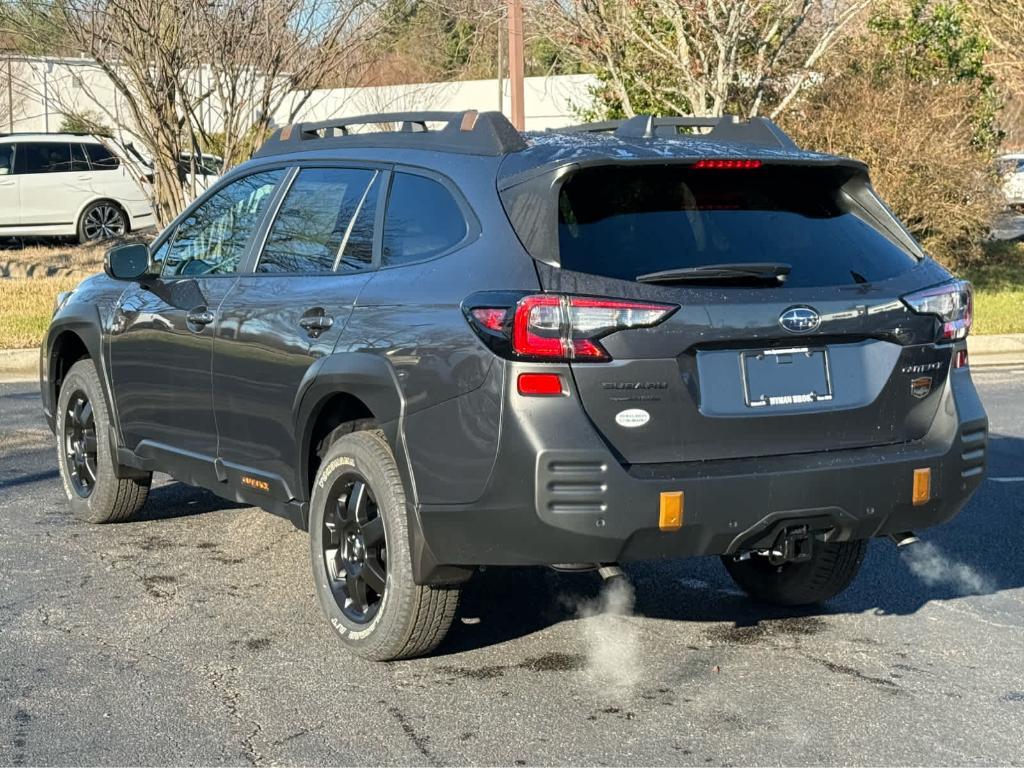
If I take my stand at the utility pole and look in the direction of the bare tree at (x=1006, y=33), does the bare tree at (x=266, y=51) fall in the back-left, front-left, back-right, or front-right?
back-right

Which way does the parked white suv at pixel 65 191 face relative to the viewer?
to the viewer's left

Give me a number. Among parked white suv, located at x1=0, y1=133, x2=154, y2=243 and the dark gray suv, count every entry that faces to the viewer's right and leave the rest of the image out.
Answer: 0

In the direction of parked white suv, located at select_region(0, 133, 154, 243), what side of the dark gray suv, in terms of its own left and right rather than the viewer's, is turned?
front

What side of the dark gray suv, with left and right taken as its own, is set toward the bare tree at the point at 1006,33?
right

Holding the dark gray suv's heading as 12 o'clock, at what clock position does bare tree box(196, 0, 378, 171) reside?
The bare tree is roughly at 1 o'clock from the dark gray suv.

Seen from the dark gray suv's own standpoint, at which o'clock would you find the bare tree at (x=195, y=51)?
The bare tree is roughly at 1 o'clock from the dark gray suv.

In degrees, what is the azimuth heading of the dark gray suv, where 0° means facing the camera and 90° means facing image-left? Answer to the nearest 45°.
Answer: approximately 135°
